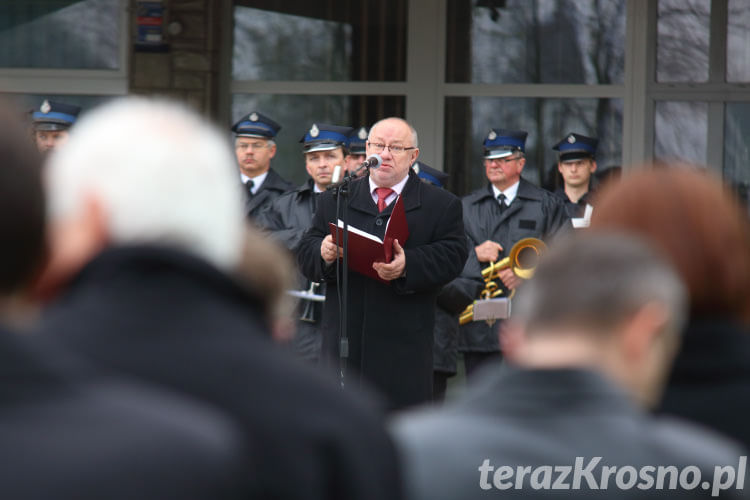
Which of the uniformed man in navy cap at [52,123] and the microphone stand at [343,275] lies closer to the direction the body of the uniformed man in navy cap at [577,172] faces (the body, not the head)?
the microphone stand

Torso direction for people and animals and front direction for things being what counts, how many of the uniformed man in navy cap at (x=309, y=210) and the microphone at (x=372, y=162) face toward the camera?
1

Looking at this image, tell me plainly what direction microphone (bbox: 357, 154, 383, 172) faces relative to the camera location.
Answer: facing away from the viewer and to the right of the viewer

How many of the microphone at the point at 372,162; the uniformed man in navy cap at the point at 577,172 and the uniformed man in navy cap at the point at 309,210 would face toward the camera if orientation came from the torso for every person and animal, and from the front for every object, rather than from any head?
2

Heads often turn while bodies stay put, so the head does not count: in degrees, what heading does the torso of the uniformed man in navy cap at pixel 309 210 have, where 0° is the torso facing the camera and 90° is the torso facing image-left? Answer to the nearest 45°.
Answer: approximately 0°

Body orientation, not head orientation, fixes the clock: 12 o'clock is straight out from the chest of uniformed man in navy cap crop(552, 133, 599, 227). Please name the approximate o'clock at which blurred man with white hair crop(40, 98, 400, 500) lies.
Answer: The blurred man with white hair is roughly at 12 o'clock from the uniformed man in navy cap.

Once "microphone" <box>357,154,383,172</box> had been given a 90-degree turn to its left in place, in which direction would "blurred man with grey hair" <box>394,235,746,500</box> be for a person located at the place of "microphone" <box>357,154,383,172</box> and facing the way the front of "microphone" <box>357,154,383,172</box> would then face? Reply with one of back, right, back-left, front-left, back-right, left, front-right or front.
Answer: back-left

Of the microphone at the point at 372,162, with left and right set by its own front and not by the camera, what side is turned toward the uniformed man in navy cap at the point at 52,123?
left

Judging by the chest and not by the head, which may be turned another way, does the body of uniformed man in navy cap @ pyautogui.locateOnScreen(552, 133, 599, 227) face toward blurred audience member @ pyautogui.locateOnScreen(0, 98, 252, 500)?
yes

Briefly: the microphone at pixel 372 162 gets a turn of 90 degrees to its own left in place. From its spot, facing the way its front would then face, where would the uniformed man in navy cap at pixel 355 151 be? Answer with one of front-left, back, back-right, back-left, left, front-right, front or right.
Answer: front-right

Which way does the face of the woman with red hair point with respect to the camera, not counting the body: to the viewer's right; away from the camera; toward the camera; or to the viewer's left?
away from the camera
